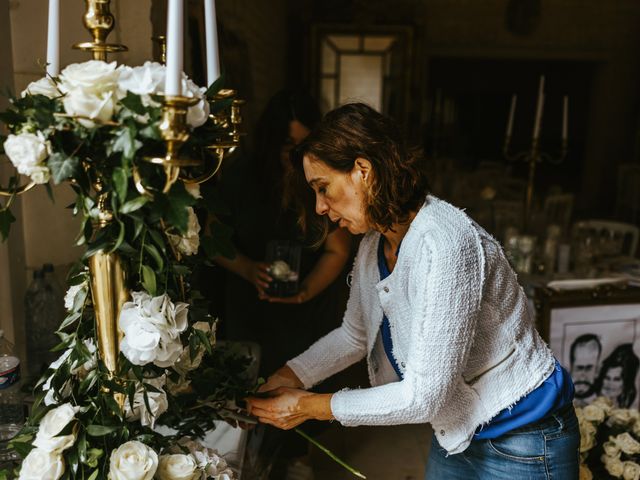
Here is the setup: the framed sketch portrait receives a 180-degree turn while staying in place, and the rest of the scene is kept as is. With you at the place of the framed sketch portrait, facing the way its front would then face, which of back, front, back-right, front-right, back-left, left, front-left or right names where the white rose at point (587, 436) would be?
back

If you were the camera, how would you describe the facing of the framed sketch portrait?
facing the viewer

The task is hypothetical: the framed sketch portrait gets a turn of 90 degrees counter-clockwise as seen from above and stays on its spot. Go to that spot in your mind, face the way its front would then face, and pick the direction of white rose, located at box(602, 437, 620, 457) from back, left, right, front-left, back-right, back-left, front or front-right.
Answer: right

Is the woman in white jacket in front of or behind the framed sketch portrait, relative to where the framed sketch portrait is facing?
in front

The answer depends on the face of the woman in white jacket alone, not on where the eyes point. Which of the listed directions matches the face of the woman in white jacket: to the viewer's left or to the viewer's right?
to the viewer's left

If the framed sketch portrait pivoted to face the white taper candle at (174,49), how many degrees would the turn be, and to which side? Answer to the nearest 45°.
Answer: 0° — it already faces it

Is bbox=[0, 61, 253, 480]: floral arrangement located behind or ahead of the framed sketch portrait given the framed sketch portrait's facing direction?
ahead

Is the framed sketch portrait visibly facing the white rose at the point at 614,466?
yes

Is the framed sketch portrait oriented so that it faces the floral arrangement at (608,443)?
yes

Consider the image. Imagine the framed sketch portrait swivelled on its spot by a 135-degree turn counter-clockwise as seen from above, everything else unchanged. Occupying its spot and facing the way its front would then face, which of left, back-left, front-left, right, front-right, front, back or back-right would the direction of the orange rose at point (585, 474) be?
back-right

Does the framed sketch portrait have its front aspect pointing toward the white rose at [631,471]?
yes

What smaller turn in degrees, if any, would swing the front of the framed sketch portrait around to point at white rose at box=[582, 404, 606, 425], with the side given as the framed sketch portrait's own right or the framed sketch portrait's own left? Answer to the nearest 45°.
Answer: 0° — it already faces it
